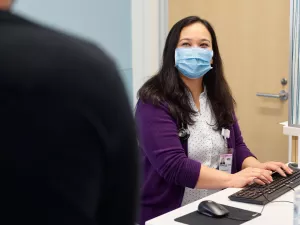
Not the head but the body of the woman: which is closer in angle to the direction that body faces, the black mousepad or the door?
the black mousepad

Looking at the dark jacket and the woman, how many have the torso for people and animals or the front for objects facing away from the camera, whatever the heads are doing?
1

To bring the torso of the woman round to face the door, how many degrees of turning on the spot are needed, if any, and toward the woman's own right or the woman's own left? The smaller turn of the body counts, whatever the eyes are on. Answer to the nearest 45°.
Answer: approximately 135° to the woman's own left

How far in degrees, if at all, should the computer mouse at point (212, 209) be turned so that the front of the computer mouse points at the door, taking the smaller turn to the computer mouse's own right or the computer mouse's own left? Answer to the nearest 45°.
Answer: approximately 135° to the computer mouse's own left

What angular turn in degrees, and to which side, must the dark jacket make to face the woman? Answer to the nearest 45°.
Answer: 0° — it already faces them

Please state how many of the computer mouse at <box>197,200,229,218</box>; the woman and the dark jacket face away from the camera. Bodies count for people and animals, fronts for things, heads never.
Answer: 1

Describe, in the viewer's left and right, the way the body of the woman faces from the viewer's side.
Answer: facing the viewer and to the right of the viewer

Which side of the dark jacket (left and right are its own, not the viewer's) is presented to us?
back

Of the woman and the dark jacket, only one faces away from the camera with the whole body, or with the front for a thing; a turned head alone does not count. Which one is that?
the dark jacket

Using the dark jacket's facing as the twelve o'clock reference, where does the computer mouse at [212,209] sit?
The computer mouse is roughly at 1 o'clock from the dark jacket.

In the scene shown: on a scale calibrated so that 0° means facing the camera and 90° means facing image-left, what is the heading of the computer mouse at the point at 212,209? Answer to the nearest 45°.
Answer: approximately 315°

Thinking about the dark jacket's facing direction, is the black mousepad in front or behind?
in front

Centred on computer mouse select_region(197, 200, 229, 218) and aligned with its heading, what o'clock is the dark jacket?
The dark jacket is roughly at 2 o'clock from the computer mouse.

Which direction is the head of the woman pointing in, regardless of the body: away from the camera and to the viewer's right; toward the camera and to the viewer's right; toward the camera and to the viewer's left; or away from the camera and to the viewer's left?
toward the camera and to the viewer's left

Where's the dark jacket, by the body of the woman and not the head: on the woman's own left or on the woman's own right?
on the woman's own right

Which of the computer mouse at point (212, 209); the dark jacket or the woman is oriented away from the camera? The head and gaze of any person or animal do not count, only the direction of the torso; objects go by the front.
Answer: the dark jacket

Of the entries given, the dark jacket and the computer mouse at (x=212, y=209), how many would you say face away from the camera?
1
